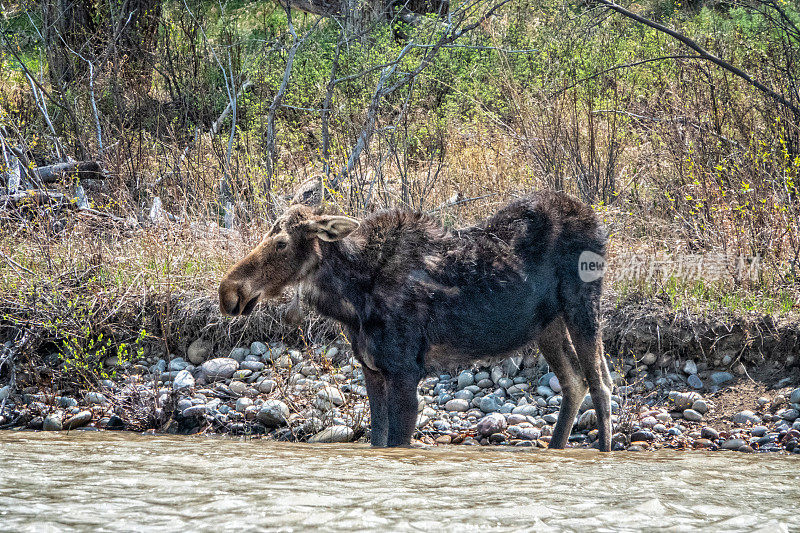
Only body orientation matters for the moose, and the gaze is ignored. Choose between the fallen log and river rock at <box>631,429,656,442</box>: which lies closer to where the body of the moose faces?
the fallen log

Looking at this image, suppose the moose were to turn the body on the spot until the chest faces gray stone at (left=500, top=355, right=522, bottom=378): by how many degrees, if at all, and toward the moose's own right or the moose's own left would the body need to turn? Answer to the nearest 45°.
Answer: approximately 90° to the moose's own right

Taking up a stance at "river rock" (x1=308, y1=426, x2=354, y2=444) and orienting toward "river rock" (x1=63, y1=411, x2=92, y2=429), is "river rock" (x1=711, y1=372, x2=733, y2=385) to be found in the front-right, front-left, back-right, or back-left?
back-right

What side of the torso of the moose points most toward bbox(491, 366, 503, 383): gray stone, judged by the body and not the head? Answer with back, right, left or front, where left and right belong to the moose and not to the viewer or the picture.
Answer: right

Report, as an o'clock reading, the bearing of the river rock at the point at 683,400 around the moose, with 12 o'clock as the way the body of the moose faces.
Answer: The river rock is roughly at 5 o'clock from the moose.

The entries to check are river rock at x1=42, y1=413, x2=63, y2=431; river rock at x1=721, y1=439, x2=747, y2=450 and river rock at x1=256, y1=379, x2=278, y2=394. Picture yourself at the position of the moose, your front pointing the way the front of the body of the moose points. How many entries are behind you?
1

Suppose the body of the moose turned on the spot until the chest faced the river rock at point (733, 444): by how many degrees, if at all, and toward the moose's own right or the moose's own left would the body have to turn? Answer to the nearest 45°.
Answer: approximately 180°

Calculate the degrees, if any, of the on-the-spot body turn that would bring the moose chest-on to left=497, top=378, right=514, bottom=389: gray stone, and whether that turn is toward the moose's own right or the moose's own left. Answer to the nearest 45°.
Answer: approximately 90° to the moose's own right

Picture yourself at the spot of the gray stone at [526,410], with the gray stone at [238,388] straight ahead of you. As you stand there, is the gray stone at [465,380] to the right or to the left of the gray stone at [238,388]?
right

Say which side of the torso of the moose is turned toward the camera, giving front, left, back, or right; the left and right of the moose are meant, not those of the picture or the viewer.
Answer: left

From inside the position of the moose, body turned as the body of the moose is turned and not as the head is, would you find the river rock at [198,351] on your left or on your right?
on your right

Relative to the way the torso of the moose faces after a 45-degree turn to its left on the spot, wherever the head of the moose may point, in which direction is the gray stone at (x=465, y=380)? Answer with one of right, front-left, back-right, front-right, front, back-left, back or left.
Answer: back-right

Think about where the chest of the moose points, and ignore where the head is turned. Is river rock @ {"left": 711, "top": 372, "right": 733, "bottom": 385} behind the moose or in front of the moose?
behind

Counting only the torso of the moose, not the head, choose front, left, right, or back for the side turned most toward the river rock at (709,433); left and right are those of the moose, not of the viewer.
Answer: back

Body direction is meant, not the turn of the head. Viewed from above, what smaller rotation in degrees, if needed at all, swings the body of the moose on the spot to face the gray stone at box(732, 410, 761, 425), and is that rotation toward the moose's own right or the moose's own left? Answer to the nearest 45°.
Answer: approximately 180°
